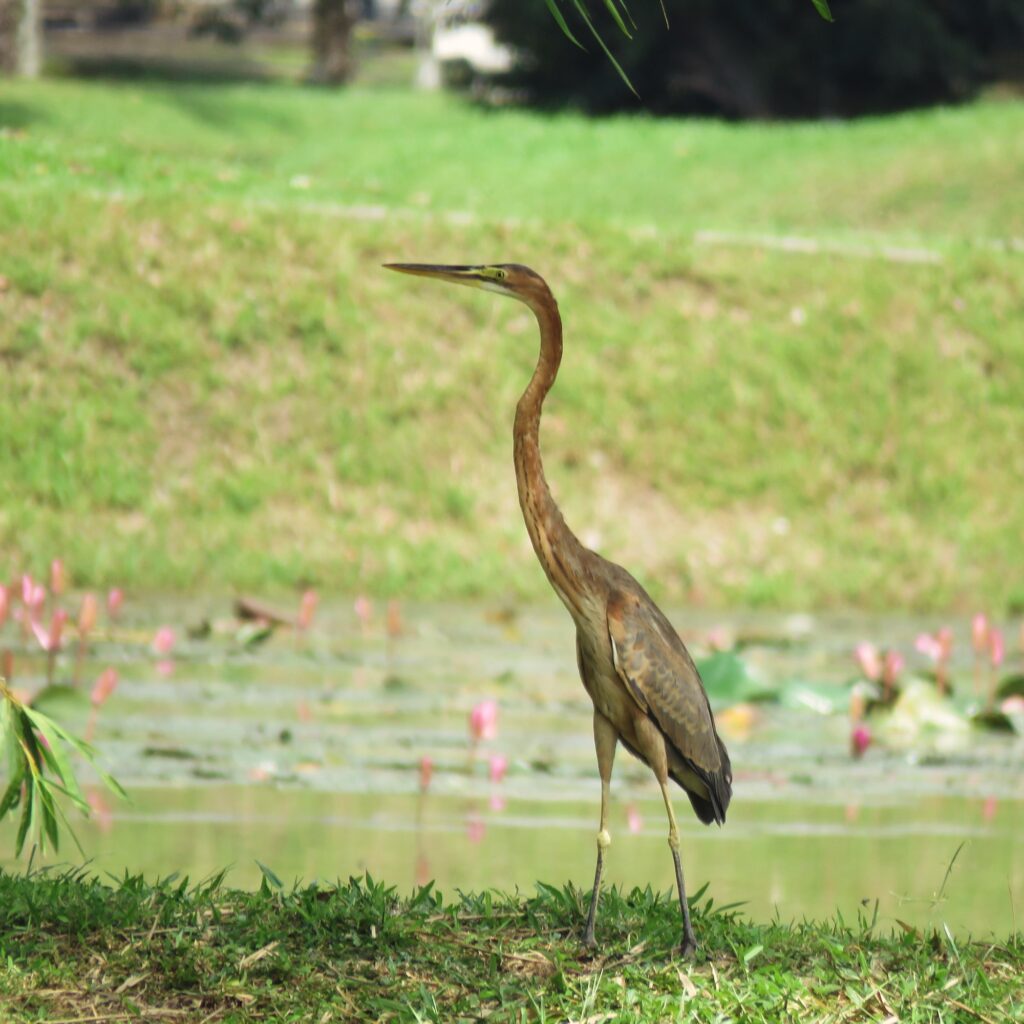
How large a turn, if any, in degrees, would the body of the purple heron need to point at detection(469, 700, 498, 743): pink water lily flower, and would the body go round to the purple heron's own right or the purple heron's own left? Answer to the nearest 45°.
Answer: approximately 90° to the purple heron's own right

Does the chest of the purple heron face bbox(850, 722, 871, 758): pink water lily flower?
no

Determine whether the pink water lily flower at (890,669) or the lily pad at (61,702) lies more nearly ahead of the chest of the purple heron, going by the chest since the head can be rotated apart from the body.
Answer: the lily pad

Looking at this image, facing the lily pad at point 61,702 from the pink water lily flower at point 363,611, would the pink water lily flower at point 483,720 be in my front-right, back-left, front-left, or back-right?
front-left

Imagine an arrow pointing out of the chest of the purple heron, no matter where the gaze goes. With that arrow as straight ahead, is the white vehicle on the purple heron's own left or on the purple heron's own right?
on the purple heron's own right

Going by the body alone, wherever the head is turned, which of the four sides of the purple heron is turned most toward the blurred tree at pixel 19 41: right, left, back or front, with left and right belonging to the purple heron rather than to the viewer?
right

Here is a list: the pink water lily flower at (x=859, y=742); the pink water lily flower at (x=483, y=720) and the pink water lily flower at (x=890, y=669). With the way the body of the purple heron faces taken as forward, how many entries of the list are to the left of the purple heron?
0

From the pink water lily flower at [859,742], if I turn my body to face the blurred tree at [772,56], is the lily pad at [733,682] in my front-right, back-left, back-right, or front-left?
front-left

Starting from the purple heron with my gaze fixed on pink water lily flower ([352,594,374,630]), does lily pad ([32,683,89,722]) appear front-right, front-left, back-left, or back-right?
front-left

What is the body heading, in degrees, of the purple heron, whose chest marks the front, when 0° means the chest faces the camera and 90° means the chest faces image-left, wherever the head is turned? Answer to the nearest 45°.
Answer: approximately 90°

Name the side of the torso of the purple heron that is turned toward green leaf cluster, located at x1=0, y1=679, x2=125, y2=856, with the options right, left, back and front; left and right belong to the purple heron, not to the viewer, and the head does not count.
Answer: front
